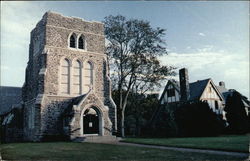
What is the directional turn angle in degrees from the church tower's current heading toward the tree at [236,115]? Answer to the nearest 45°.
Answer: approximately 45° to its left

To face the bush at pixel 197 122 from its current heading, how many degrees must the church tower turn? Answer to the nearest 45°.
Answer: approximately 45° to its left

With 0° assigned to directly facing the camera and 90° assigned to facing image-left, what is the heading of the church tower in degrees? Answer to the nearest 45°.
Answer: approximately 315°

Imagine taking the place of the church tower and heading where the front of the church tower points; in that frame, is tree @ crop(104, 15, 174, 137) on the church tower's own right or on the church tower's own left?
on the church tower's own left
